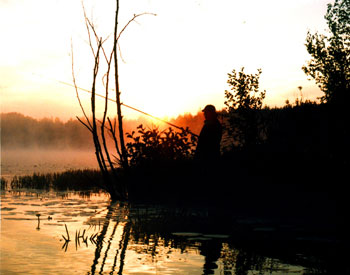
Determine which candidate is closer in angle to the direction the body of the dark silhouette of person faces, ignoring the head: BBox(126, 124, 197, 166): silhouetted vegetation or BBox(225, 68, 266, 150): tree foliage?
the silhouetted vegetation

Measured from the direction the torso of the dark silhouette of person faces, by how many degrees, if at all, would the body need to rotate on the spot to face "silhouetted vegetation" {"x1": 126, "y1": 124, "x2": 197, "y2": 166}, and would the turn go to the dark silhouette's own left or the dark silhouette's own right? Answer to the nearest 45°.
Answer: approximately 45° to the dark silhouette's own right

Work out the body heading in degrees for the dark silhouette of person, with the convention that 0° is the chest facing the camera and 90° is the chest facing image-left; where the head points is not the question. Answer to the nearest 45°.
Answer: approximately 90°

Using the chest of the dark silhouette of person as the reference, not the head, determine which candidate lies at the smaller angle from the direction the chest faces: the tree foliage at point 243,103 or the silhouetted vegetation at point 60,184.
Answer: the silhouetted vegetation
